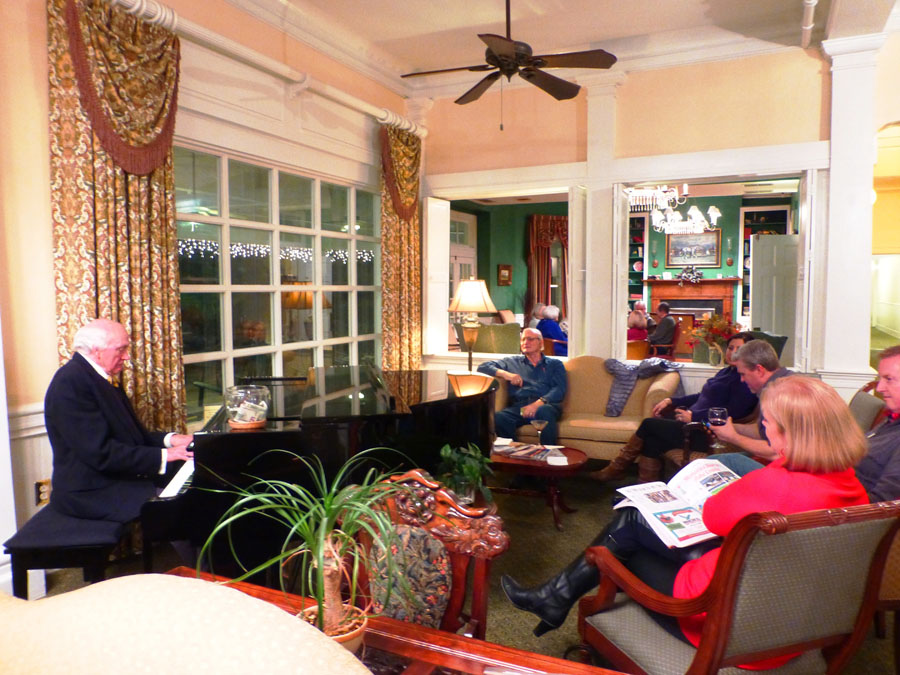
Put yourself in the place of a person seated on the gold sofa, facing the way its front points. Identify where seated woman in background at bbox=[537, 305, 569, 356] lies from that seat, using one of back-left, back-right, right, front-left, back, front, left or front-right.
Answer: back

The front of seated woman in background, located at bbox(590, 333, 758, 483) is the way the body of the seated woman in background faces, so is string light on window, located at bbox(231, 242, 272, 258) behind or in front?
in front

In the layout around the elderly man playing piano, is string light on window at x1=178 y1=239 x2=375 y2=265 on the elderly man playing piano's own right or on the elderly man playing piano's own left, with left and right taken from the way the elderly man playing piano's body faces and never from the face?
on the elderly man playing piano's own left

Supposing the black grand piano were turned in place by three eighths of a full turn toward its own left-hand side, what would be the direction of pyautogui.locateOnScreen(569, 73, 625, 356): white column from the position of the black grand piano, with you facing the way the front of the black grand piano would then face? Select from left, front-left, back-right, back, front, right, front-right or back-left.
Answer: left

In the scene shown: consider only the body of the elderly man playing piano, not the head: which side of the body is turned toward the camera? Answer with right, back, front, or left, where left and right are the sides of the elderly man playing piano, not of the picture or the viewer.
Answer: right

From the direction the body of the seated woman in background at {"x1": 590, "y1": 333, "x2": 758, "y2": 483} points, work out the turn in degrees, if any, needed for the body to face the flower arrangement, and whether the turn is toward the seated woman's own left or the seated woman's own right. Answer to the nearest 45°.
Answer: approximately 90° to the seated woman's own right

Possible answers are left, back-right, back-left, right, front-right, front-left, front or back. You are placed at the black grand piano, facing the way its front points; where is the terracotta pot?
left

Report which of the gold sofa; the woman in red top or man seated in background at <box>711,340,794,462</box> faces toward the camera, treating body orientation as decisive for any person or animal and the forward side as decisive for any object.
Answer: the gold sofa

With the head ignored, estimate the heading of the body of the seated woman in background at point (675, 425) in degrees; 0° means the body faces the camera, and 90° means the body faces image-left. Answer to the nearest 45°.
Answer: approximately 90°

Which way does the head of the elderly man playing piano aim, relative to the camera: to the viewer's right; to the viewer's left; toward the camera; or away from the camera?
to the viewer's right

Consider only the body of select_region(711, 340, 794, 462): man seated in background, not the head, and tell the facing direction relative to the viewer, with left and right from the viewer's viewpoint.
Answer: facing to the left of the viewer

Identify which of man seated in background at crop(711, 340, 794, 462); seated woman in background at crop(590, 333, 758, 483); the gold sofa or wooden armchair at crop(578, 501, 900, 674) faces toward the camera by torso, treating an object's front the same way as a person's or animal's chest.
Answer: the gold sofa

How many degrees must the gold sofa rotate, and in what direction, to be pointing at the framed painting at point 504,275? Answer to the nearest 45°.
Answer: approximately 180°

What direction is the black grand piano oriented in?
to the viewer's left

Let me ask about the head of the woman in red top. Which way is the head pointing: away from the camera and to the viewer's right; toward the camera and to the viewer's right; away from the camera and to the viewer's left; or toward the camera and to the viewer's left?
away from the camera and to the viewer's left

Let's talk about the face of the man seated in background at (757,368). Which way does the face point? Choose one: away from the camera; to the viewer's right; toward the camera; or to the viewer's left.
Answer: to the viewer's left
